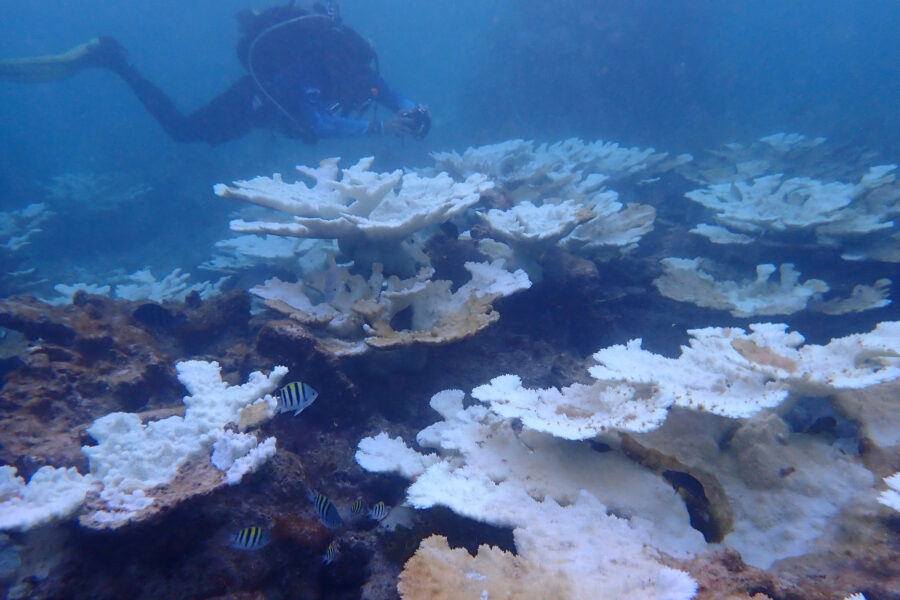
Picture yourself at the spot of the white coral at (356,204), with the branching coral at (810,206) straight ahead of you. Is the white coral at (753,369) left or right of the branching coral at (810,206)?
right

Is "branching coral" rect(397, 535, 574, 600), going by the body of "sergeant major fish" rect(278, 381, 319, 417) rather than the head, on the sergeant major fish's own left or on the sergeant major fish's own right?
on the sergeant major fish's own right

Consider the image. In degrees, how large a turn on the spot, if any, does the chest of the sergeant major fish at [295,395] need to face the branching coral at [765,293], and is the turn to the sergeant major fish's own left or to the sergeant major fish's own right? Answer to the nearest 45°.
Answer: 0° — it already faces it

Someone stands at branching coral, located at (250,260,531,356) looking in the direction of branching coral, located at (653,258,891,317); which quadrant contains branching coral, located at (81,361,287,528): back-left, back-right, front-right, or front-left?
back-right

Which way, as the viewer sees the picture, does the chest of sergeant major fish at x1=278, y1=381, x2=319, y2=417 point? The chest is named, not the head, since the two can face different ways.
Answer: to the viewer's right

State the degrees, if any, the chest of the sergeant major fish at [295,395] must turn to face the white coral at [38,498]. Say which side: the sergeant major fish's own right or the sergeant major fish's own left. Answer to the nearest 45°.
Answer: approximately 180°

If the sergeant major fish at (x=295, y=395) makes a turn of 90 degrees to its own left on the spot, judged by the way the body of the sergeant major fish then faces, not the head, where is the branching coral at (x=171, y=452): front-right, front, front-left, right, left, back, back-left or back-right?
left
